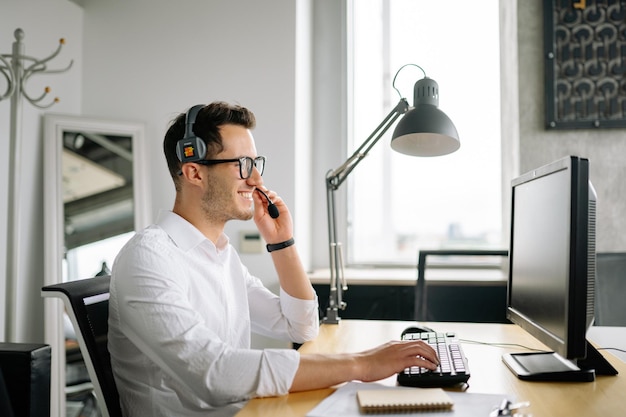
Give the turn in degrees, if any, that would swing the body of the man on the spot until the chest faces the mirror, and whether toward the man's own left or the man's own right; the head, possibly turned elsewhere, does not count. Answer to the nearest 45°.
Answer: approximately 135° to the man's own left

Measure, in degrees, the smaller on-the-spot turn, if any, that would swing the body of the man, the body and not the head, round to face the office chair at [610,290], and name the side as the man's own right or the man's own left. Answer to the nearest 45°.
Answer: approximately 45° to the man's own left

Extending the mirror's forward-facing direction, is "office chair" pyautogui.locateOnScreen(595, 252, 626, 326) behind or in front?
in front

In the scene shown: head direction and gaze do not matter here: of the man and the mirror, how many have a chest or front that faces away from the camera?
0

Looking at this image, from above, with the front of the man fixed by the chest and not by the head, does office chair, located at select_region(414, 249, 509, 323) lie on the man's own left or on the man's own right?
on the man's own left

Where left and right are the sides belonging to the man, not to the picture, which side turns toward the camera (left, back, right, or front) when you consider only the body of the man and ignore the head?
right

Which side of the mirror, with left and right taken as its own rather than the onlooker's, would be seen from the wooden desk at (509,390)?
front

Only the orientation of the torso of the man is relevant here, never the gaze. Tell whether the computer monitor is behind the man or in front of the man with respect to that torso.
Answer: in front

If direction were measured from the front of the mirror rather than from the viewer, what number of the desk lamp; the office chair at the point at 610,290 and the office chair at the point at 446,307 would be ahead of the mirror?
3

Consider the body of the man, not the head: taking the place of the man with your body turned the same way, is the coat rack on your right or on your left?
on your left
